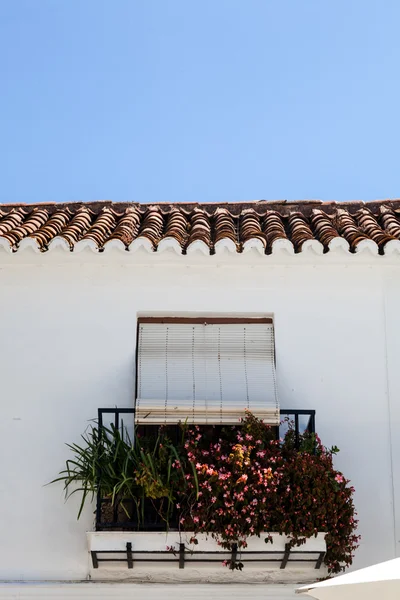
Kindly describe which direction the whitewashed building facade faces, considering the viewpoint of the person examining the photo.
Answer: facing the viewer
